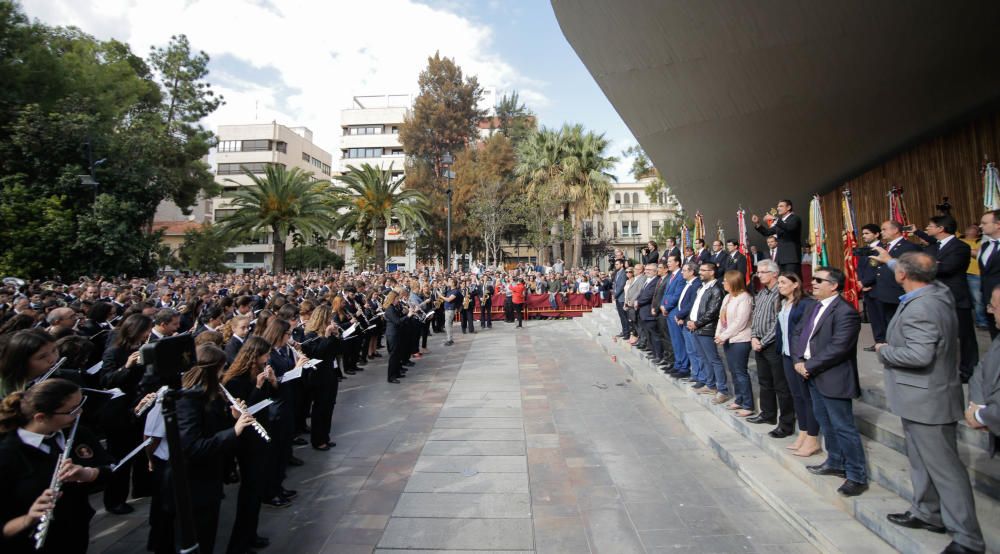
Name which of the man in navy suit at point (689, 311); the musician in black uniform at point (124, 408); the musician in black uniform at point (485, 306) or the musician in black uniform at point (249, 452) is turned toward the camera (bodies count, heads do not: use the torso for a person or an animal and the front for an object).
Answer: the musician in black uniform at point (485, 306)

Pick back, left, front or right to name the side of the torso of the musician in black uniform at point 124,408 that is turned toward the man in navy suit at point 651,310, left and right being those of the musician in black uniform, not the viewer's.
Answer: front

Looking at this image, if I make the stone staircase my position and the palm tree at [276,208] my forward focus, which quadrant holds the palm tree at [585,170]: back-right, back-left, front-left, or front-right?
front-right

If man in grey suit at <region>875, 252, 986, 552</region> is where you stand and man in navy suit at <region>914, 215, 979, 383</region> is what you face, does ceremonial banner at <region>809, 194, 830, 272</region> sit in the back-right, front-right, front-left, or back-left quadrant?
front-left

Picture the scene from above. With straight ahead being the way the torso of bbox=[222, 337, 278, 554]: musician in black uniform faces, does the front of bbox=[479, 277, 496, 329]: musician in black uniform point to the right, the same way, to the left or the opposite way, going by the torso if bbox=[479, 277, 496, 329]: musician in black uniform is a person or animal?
to the right

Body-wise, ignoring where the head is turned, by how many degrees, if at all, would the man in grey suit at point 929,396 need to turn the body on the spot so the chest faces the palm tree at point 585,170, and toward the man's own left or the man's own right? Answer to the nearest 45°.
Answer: approximately 45° to the man's own right

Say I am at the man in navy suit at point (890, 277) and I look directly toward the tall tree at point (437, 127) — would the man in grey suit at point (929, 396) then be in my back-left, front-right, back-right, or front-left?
back-left

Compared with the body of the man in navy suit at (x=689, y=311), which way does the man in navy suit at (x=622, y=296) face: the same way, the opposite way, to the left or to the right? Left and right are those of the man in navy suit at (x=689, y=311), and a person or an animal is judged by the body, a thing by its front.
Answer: the same way

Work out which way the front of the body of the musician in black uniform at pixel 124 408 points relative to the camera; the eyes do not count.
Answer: to the viewer's right

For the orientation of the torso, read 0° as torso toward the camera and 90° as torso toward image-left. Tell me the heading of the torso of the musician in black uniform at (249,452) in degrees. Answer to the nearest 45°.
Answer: approximately 270°

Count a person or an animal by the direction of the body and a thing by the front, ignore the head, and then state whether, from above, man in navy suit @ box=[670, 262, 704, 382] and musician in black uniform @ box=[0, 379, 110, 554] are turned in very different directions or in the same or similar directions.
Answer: very different directions

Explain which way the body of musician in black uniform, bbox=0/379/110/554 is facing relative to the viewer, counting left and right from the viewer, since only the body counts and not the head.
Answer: facing the viewer and to the right of the viewer

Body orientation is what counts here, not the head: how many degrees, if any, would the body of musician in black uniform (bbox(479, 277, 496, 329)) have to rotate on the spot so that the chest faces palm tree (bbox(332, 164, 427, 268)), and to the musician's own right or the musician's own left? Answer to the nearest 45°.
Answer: approximately 135° to the musician's own right

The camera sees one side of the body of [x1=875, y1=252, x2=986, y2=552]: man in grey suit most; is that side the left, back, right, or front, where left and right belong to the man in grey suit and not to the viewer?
left

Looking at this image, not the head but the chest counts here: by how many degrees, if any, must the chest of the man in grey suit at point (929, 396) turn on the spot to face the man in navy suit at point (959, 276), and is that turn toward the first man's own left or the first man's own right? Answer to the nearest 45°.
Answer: approximately 90° to the first man's own right

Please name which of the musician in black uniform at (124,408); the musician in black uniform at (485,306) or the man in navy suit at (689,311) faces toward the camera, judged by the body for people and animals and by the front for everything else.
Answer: the musician in black uniform at (485,306)

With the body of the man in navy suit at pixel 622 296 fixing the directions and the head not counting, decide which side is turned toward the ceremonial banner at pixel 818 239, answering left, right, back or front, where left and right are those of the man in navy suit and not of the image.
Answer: back

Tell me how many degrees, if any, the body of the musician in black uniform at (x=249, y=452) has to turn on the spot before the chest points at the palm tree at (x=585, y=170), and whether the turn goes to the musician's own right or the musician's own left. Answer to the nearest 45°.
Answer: approximately 45° to the musician's own left

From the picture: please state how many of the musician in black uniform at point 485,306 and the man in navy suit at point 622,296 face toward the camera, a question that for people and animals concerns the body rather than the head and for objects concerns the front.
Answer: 1

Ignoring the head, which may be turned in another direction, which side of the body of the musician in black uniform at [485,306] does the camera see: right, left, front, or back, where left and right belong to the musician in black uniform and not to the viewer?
front

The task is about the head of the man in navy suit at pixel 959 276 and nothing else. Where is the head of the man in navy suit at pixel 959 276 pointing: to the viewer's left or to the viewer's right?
to the viewer's left

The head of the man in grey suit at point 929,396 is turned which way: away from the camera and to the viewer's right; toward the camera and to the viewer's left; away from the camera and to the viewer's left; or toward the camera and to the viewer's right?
away from the camera and to the viewer's left
